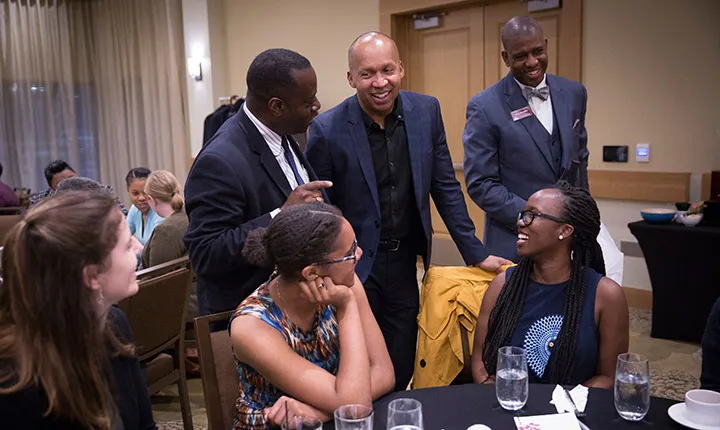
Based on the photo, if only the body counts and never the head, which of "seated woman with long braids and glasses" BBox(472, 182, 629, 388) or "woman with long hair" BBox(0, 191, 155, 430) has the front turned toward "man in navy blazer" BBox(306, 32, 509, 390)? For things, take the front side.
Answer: the woman with long hair

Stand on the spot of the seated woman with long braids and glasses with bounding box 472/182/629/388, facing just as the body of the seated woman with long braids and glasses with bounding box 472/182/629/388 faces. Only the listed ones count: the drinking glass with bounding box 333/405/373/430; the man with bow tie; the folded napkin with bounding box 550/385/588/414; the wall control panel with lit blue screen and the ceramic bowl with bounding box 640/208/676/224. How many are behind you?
3

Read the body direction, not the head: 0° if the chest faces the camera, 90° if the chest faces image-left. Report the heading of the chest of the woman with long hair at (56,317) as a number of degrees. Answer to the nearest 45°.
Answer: approximately 225°

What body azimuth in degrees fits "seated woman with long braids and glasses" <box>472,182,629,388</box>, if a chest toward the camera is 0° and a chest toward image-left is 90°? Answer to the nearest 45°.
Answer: approximately 0°

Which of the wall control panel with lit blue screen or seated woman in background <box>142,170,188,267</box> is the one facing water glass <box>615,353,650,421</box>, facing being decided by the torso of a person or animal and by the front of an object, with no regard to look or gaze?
the wall control panel with lit blue screen

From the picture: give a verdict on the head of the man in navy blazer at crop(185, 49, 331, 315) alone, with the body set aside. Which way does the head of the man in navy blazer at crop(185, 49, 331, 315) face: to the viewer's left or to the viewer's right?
to the viewer's right

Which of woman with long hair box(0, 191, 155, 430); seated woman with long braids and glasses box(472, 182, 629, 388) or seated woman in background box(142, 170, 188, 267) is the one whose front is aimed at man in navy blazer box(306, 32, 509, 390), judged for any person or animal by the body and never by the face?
the woman with long hair
